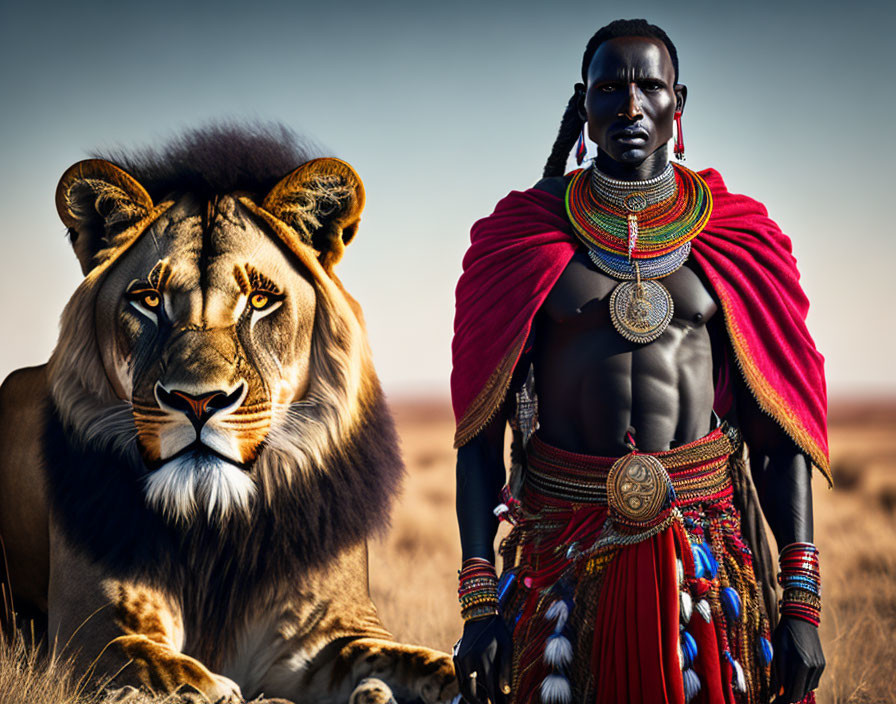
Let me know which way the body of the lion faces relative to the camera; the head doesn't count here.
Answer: toward the camera

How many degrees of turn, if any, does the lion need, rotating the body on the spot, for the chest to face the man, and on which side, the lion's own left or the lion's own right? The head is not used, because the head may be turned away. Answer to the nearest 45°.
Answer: approximately 45° to the lion's own left

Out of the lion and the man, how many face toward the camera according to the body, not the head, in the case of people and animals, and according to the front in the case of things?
2

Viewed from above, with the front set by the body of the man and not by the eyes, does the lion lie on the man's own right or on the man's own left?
on the man's own right
